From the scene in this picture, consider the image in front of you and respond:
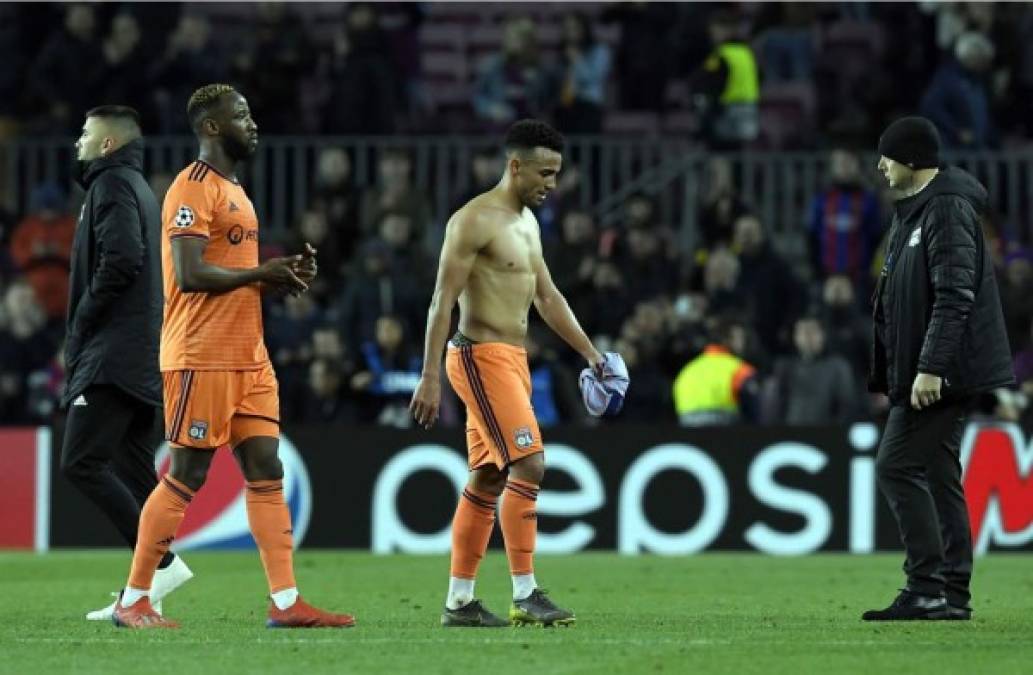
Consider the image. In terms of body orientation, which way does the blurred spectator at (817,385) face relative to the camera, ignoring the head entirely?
toward the camera

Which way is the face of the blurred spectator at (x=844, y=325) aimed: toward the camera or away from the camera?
toward the camera

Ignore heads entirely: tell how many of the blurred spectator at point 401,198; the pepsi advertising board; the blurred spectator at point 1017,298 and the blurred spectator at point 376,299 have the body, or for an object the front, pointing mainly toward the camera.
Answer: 4

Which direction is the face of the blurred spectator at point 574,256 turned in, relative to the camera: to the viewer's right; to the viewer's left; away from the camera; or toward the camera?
toward the camera

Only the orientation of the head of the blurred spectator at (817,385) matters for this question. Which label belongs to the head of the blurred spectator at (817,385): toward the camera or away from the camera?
toward the camera

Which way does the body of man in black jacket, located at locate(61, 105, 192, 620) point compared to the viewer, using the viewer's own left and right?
facing to the left of the viewer

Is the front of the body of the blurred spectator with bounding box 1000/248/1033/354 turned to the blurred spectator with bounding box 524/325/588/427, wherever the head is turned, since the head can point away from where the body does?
no

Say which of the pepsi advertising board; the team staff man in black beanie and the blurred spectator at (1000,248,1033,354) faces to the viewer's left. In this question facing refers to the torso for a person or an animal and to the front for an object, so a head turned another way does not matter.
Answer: the team staff man in black beanie

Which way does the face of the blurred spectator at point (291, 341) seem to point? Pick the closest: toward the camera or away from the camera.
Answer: toward the camera

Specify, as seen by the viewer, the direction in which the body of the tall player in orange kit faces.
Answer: to the viewer's right

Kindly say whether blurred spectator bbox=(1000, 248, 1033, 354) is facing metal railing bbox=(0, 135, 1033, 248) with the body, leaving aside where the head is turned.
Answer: no

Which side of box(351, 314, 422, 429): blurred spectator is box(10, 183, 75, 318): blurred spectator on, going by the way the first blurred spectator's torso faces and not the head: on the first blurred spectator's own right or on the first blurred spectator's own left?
on the first blurred spectator's own right

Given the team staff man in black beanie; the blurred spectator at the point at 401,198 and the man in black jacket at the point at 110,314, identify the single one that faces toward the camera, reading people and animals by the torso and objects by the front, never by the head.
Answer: the blurred spectator

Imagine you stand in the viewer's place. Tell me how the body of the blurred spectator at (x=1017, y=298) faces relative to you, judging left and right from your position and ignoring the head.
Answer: facing the viewer

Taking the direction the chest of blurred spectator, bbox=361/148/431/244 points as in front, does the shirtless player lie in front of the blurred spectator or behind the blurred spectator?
in front

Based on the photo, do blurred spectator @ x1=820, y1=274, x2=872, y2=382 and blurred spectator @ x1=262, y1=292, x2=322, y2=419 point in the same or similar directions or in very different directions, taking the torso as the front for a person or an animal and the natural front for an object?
same or similar directions

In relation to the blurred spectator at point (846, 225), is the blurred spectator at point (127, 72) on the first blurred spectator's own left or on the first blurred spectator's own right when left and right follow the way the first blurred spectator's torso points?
on the first blurred spectator's own right

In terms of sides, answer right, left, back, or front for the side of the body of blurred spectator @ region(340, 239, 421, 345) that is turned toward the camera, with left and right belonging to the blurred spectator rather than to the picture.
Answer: front

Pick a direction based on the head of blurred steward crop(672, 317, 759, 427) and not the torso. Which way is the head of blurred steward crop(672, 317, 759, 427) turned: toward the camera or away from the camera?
away from the camera
